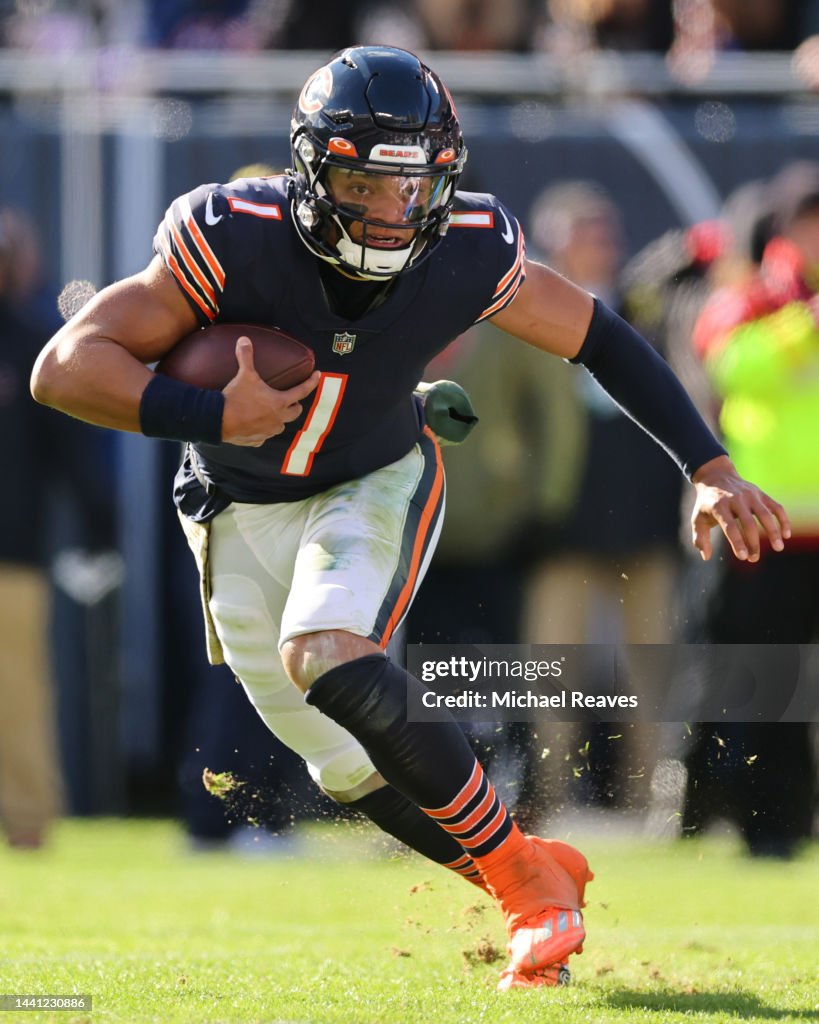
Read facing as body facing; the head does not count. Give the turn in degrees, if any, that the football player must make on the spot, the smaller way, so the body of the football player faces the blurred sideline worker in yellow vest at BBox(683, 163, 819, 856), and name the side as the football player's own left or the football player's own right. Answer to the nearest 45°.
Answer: approximately 135° to the football player's own left

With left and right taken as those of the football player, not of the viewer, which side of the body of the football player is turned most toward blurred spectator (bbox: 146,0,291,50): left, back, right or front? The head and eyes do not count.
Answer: back

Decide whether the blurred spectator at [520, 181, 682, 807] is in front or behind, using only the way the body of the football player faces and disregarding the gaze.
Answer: behind

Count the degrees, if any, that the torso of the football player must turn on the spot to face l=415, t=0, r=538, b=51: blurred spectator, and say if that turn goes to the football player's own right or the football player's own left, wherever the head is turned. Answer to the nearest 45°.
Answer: approximately 180°

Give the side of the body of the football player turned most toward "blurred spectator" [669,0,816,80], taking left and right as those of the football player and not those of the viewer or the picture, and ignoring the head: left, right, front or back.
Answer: back

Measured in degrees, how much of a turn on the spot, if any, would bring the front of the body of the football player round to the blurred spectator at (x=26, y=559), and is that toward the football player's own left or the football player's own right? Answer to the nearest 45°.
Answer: approximately 135° to the football player's own right

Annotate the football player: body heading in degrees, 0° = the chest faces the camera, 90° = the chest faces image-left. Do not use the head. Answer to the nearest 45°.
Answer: approximately 0°

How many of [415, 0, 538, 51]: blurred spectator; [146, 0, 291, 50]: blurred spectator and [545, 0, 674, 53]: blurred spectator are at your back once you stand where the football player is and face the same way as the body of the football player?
3
